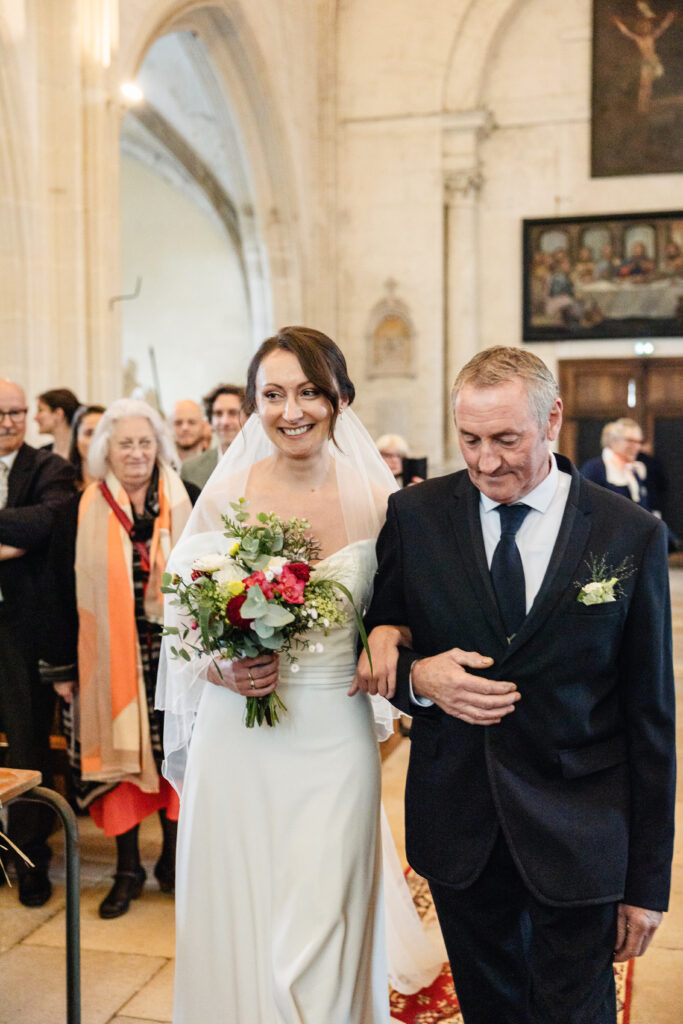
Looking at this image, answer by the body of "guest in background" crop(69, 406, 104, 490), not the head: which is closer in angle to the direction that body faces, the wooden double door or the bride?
the bride

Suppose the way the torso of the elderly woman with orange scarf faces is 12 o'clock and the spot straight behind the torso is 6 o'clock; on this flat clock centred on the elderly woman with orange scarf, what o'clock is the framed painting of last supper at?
The framed painting of last supper is roughly at 7 o'clock from the elderly woman with orange scarf.

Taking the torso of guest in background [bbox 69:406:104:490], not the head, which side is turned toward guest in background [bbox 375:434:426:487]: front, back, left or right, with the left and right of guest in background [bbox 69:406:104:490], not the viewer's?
left

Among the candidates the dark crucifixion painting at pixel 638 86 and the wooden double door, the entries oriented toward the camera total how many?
2

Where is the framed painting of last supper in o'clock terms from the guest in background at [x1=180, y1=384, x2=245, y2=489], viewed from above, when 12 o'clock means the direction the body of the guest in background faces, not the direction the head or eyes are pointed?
The framed painting of last supper is roughly at 7 o'clock from the guest in background.

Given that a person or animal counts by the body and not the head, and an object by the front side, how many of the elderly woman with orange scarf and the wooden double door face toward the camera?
2

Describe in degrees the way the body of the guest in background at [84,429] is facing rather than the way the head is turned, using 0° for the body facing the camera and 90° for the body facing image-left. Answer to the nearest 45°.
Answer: approximately 315°

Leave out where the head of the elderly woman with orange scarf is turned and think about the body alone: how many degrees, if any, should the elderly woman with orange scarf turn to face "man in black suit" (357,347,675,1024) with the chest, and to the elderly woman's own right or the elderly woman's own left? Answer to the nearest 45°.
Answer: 0° — they already face them

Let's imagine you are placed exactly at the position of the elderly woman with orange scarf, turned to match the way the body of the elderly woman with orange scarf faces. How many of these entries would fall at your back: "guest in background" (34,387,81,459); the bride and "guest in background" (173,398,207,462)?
2

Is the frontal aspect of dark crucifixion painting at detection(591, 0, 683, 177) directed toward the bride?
yes
